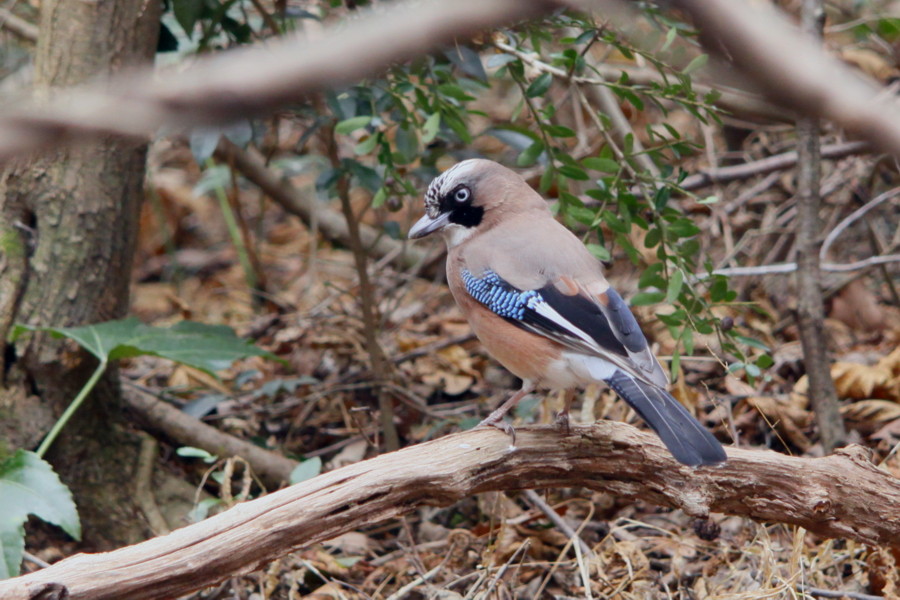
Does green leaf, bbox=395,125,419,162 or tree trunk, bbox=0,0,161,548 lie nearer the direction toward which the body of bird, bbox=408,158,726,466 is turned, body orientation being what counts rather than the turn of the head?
the tree trunk

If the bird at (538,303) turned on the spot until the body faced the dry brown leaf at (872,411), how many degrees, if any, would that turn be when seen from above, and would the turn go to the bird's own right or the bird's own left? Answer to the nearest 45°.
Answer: approximately 135° to the bird's own right

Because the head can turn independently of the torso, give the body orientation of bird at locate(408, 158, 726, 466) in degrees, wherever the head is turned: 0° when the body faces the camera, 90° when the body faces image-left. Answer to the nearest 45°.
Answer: approximately 90°

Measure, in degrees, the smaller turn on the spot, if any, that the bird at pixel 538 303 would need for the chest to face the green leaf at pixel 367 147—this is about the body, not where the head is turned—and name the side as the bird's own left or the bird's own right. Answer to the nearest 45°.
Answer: approximately 45° to the bird's own right

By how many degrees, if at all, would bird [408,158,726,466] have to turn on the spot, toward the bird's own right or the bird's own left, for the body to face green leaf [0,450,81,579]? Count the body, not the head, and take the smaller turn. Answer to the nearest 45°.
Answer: approximately 45° to the bird's own left

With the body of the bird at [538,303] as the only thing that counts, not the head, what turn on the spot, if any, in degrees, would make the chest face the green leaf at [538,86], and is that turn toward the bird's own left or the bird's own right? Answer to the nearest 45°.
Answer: approximately 90° to the bird's own right

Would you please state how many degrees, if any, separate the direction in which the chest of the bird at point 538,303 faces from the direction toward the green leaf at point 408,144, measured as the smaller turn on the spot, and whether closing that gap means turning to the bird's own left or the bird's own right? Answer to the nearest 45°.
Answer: approximately 45° to the bird's own right

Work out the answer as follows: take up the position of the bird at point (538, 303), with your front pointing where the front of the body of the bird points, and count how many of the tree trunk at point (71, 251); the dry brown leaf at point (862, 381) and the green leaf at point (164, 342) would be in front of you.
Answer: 2

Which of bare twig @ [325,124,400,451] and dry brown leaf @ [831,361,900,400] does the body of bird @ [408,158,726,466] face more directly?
the bare twig
